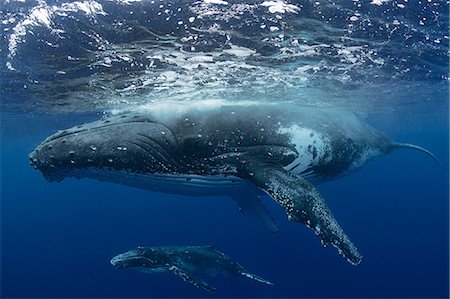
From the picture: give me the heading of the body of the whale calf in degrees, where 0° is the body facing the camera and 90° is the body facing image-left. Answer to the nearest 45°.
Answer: approximately 90°

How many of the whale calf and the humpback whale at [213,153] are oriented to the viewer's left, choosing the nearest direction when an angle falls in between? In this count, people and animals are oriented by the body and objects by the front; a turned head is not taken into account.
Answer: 2

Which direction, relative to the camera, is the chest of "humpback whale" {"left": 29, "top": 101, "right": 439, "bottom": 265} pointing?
to the viewer's left
